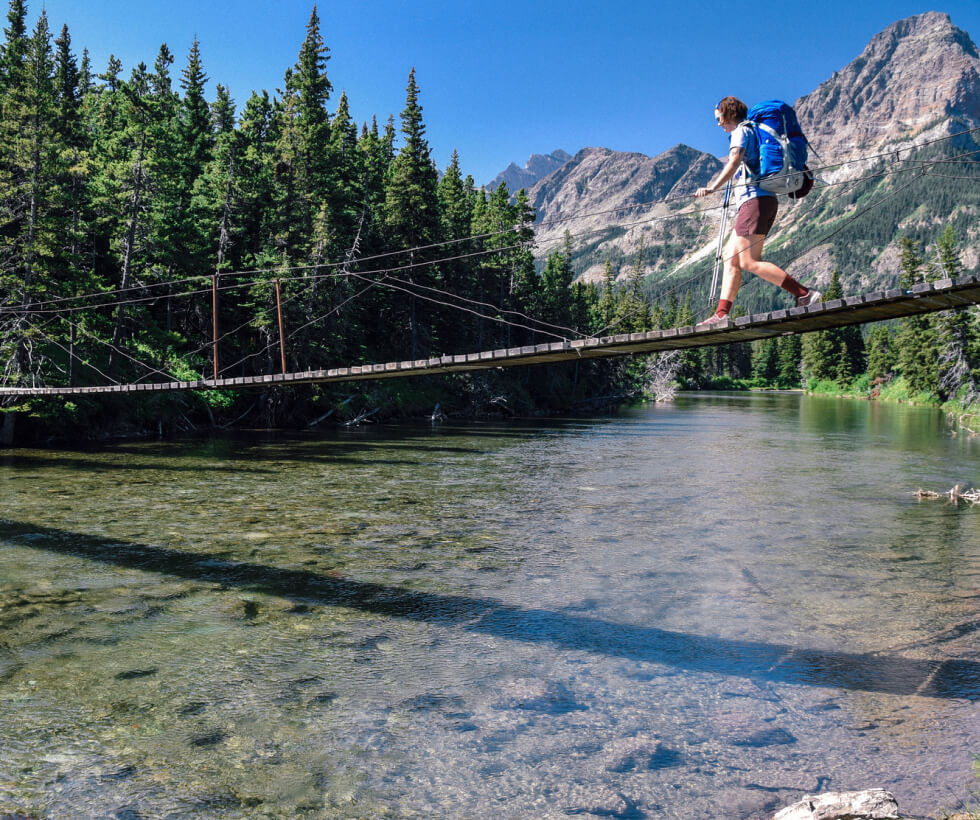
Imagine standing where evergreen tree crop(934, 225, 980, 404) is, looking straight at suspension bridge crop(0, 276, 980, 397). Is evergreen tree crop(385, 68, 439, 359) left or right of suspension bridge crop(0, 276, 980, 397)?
right

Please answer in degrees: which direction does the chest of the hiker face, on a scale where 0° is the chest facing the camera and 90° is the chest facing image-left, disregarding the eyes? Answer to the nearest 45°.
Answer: approximately 90°

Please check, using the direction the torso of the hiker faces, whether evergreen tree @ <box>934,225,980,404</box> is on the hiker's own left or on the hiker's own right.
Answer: on the hiker's own right
